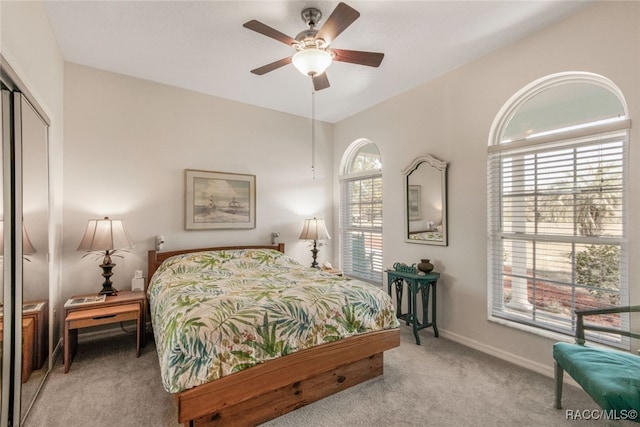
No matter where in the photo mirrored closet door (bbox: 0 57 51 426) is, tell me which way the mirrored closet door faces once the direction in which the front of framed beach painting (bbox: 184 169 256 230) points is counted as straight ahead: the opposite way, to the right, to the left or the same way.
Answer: to the left

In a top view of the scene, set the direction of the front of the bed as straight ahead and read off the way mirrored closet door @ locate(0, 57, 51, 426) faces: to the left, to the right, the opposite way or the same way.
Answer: to the left

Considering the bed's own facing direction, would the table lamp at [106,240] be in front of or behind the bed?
behind

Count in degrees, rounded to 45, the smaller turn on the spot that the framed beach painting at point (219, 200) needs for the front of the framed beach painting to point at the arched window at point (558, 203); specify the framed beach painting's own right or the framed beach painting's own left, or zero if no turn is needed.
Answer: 0° — it already faces it

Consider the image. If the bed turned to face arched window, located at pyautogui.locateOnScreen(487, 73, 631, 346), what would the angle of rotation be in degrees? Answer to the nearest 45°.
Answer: approximately 45° to its left

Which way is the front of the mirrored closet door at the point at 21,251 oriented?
to the viewer's right

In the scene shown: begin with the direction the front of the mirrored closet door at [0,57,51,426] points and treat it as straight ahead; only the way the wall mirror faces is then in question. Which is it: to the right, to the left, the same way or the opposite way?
the opposite way

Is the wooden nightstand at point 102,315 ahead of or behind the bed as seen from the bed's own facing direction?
behind

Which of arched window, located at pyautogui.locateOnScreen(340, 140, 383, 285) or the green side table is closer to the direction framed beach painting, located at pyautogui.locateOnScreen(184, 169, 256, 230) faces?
the green side table
